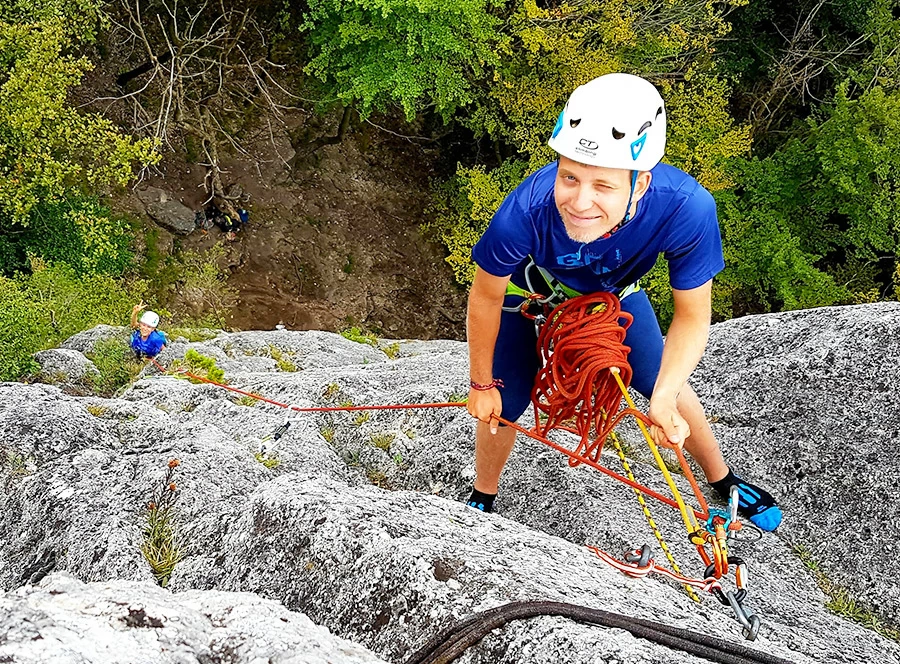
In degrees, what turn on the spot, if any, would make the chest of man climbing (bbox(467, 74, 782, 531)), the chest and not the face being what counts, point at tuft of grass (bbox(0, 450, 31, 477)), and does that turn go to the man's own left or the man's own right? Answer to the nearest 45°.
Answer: approximately 90° to the man's own right

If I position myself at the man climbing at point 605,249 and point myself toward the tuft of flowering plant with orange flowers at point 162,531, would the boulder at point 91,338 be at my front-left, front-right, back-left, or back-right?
front-right

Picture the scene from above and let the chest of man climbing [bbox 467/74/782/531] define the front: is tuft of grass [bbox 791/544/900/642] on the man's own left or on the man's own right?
on the man's own left

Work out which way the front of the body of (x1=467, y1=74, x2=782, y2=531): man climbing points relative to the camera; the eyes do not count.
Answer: toward the camera

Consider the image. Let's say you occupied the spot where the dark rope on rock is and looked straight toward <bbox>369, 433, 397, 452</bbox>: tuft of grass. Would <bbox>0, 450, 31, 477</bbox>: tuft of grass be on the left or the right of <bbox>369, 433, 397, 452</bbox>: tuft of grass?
left

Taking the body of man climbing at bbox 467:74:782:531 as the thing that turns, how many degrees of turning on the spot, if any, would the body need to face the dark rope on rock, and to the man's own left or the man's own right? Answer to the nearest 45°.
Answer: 0° — they already face it

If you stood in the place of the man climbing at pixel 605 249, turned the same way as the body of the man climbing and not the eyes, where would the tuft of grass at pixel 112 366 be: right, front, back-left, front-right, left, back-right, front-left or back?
back-right
